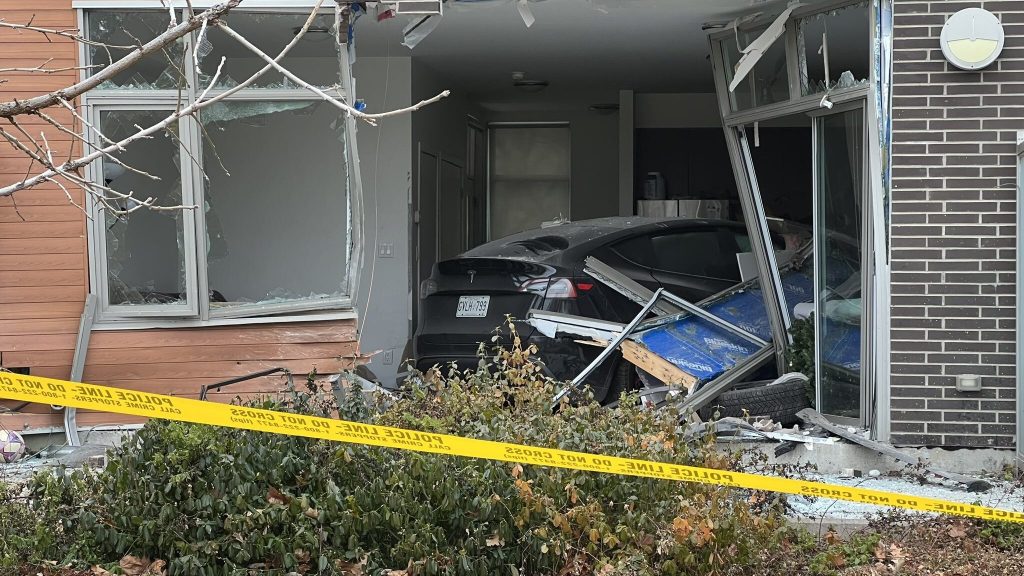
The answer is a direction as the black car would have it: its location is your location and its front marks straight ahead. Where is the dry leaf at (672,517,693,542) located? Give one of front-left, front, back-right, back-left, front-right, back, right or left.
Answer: back-right

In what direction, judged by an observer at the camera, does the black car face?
facing away from the viewer and to the right of the viewer

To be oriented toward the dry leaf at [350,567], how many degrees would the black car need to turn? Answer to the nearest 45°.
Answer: approximately 135° to its right

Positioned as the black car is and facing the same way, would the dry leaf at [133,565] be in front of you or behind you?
behind

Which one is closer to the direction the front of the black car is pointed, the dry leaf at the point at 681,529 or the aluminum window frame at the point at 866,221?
the aluminum window frame

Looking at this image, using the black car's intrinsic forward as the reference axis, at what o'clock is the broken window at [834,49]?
The broken window is roughly at 2 o'clock from the black car.

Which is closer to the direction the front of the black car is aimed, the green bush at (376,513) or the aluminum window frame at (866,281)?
the aluminum window frame
